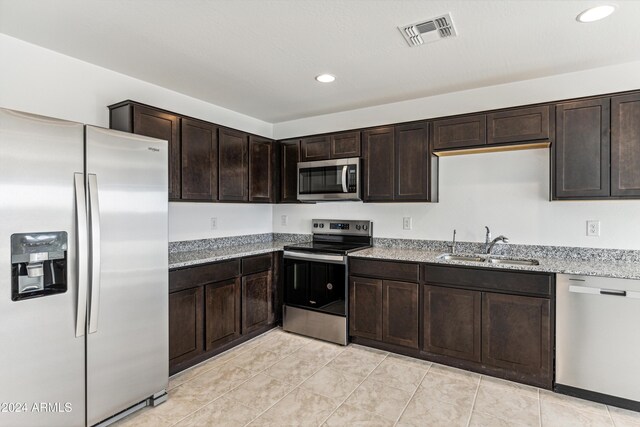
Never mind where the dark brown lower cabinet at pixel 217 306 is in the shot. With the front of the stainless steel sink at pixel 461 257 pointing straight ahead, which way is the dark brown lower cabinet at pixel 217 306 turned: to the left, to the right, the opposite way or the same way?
to the left

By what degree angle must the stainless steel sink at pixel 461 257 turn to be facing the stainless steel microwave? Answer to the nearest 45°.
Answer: approximately 90° to its right

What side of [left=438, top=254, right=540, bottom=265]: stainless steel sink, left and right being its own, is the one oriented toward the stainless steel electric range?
right

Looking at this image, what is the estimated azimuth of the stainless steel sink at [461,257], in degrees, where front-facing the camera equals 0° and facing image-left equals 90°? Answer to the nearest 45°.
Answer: approximately 0°

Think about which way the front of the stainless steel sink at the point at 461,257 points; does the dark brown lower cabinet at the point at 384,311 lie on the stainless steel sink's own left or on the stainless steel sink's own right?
on the stainless steel sink's own right

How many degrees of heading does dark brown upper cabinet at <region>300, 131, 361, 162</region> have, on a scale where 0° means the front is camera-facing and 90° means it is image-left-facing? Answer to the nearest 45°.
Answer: approximately 45°

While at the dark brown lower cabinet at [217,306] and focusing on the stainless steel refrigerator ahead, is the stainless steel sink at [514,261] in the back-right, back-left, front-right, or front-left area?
back-left

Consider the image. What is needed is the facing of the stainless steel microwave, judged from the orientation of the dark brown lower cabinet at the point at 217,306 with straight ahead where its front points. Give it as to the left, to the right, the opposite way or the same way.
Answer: to the right
